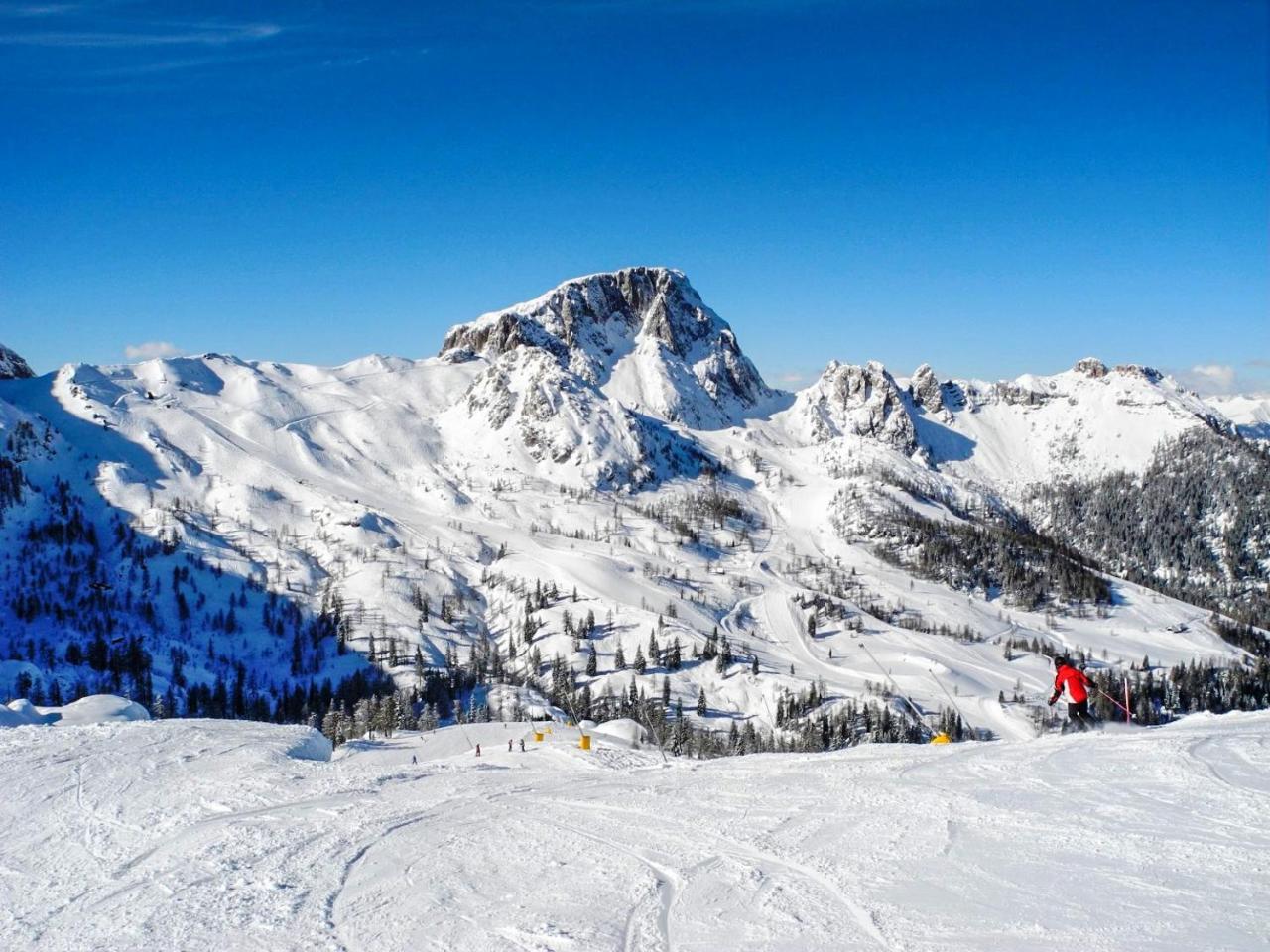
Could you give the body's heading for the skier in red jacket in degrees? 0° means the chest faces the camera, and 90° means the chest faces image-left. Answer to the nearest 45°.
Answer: approximately 135°
